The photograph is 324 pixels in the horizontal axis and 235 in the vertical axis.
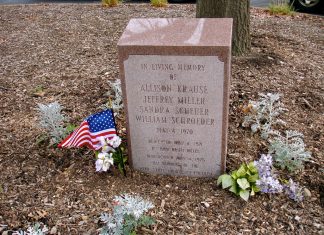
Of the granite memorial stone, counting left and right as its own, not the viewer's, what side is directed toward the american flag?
right

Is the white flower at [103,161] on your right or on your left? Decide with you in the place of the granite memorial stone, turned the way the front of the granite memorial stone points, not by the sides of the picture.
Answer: on your right

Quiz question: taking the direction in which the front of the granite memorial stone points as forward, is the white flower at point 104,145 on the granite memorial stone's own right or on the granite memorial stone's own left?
on the granite memorial stone's own right

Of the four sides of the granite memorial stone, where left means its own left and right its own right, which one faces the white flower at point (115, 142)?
right

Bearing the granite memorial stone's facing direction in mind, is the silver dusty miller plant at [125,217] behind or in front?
in front

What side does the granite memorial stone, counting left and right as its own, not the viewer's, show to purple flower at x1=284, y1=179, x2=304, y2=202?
left

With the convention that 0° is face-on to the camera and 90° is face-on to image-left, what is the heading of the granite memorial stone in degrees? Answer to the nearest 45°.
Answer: approximately 0°

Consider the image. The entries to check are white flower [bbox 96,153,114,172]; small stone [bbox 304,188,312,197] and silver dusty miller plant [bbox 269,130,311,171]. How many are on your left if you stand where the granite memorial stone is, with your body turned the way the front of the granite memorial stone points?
2

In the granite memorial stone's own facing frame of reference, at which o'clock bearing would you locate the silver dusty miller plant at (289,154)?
The silver dusty miller plant is roughly at 9 o'clock from the granite memorial stone.

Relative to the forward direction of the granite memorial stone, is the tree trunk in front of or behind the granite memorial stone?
behind

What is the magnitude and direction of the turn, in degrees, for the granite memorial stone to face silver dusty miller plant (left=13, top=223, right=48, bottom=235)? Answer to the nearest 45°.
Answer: approximately 45° to its right

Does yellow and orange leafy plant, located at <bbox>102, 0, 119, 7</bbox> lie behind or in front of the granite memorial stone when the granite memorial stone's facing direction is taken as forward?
behind

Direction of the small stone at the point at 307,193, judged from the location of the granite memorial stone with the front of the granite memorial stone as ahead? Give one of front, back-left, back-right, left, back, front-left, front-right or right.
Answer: left
